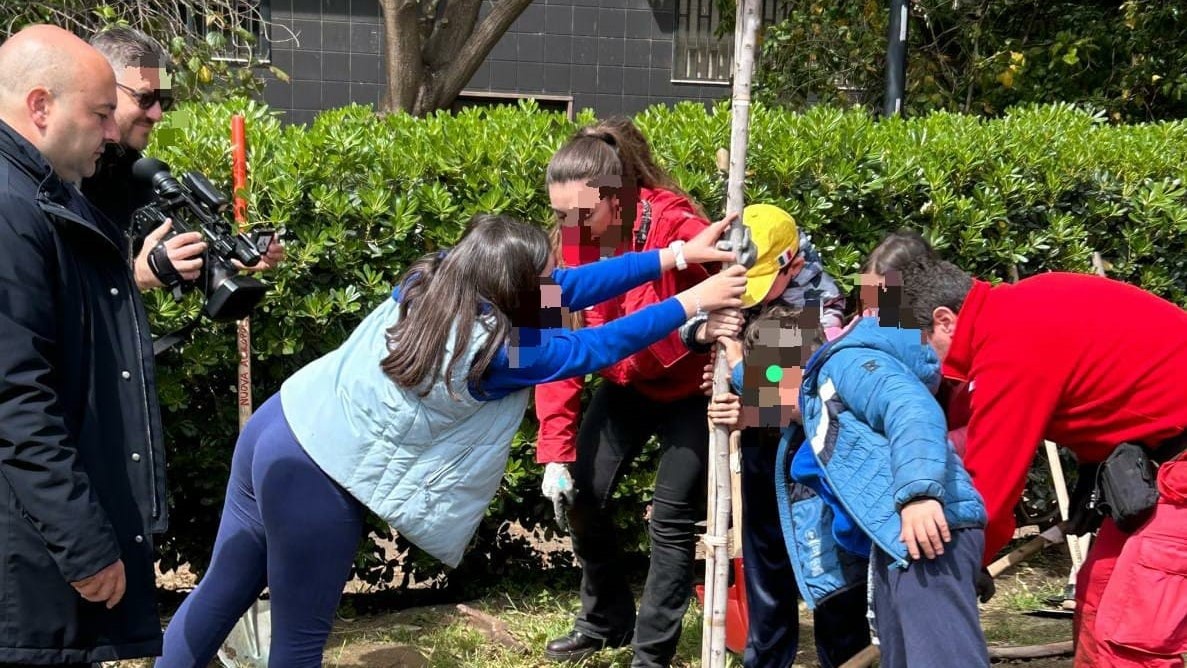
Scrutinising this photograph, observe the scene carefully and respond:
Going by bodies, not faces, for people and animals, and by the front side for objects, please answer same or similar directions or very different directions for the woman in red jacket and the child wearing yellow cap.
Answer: same or similar directions

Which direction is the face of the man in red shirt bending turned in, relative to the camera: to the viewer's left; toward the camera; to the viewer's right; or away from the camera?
to the viewer's left

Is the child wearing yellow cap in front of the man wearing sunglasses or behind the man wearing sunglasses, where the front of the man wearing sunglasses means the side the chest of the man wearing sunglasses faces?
in front

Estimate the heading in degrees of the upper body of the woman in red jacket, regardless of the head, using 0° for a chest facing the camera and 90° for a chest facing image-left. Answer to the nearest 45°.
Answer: approximately 45°

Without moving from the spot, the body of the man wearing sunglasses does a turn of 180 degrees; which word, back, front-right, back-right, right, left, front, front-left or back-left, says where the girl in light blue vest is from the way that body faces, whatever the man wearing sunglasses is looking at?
back

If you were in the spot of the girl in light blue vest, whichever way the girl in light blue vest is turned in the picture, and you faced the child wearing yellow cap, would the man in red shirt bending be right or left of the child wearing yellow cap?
right

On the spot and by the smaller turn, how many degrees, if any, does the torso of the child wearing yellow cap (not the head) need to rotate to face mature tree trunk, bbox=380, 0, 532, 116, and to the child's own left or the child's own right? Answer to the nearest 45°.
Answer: approximately 90° to the child's own right

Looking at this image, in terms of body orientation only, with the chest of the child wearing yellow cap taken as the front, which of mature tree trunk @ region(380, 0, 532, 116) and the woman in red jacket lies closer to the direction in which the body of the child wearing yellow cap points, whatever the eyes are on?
the woman in red jacket

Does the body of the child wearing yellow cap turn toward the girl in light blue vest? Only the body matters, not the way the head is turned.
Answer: yes

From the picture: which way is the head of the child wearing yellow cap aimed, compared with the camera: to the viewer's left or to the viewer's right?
to the viewer's left

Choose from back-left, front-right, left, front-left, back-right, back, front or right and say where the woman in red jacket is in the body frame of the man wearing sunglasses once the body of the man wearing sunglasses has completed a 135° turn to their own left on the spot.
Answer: right
